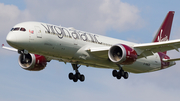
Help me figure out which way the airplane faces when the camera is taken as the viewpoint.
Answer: facing the viewer and to the left of the viewer
